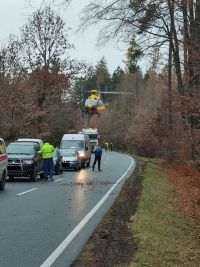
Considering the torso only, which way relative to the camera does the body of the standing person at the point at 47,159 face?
away from the camera

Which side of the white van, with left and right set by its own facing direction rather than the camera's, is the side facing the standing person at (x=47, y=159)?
front

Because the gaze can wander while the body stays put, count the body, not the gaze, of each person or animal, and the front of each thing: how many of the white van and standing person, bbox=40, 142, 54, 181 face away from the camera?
1

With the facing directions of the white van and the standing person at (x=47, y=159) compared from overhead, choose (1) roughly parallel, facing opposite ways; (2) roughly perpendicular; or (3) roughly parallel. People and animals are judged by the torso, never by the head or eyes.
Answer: roughly parallel, facing opposite ways

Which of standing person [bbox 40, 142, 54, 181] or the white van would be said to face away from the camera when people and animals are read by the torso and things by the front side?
the standing person

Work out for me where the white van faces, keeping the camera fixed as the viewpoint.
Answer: facing the viewer

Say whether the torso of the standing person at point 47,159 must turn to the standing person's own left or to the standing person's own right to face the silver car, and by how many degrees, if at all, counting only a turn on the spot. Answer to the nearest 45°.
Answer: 0° — they already face it

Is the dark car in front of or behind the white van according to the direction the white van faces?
in front

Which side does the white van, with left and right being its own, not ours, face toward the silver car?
front
